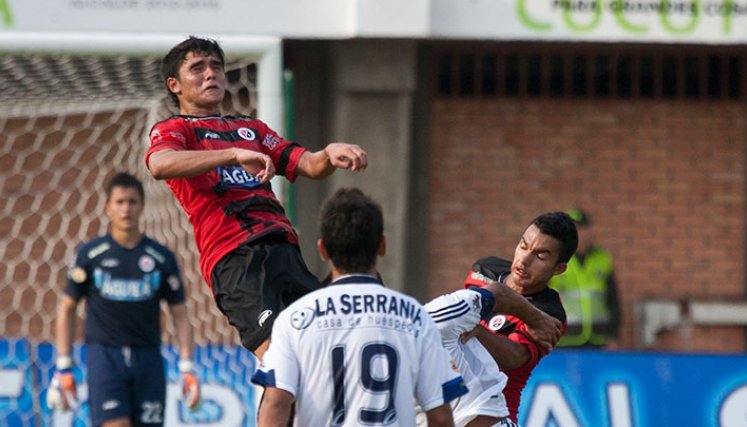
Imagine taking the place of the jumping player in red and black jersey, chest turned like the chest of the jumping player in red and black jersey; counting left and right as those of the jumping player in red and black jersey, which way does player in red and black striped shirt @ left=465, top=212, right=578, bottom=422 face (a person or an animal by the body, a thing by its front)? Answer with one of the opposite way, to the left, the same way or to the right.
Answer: to the right

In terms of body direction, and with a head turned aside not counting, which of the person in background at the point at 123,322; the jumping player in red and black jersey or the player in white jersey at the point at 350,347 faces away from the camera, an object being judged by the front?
the player in white jersey

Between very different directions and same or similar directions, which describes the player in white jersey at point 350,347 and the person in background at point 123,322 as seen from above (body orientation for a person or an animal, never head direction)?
very different directions

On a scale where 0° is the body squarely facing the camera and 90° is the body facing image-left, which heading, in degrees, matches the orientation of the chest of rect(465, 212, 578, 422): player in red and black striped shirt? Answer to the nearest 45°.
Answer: approximately 45°

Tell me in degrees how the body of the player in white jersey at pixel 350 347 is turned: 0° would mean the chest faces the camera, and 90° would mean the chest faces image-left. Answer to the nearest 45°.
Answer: approximately 180°

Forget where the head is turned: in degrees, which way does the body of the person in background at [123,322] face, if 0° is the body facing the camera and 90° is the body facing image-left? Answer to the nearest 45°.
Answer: approximately 0°

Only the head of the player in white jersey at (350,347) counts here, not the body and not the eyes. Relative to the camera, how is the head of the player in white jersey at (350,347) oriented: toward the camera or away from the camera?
away from the camera

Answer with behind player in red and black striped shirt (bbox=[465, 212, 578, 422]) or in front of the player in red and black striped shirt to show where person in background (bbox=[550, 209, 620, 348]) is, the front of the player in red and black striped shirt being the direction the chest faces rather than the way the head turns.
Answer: behind

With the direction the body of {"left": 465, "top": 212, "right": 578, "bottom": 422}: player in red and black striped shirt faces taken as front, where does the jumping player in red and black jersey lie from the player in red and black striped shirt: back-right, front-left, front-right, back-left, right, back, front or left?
front-right
